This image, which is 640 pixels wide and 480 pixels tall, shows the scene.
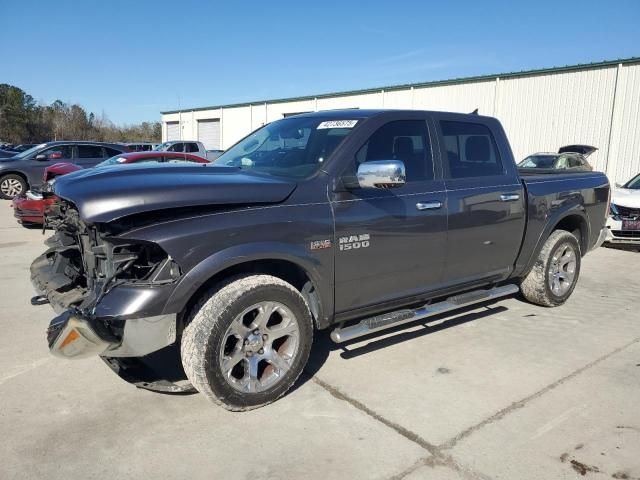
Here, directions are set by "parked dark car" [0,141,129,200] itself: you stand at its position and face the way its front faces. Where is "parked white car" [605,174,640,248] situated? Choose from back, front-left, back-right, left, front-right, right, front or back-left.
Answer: back-left

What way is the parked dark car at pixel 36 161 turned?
to the viewer's left

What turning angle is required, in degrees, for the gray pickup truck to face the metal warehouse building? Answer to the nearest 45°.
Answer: approximately 180°

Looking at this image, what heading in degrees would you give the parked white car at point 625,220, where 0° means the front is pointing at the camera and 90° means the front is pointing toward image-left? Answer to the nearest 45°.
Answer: approximately 45°

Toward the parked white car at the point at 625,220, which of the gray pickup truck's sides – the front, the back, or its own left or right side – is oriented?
back

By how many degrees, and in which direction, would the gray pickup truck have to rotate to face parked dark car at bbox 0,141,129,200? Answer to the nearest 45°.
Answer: approximately 90° to its right

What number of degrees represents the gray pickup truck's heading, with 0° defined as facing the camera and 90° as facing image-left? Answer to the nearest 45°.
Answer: approximately 45°
